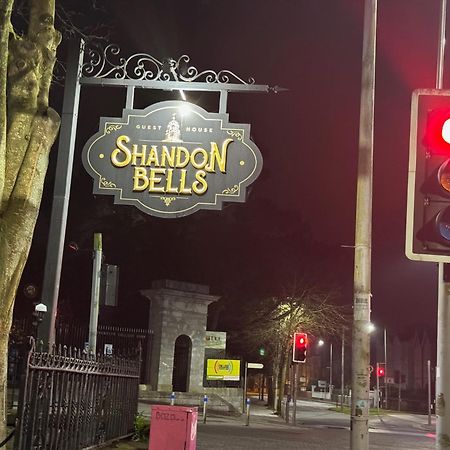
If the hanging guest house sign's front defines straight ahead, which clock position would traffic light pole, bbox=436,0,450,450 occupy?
The traffic light pole is roughly at 11 o'clock from the hanging guest house sign.

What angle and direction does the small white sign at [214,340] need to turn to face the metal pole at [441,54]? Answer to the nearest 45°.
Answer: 0° — it already faces it

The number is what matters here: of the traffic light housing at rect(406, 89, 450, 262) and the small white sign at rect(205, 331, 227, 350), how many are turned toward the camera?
2

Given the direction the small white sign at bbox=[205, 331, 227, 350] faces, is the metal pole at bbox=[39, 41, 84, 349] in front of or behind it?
in front

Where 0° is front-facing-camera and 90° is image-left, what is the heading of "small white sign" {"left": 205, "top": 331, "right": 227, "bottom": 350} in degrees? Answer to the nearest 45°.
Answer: approximately 0°

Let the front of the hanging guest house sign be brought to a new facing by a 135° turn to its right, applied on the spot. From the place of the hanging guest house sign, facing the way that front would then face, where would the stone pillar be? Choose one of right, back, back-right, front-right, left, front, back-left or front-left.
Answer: front-right

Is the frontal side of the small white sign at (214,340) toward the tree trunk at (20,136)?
yes

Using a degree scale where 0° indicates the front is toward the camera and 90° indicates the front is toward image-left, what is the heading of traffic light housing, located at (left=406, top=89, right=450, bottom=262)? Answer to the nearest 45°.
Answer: approximately 0°

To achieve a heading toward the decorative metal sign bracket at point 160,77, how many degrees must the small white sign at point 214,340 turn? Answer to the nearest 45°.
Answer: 0° — it already faces it
